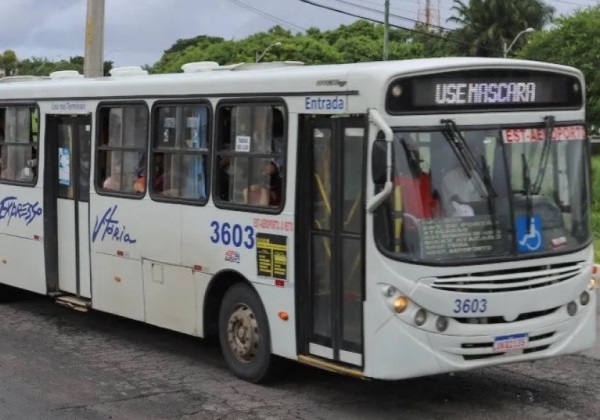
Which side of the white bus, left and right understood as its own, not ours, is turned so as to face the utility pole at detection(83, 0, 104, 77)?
back

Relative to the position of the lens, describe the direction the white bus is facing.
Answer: facing the viewer and to the right of the viewer
